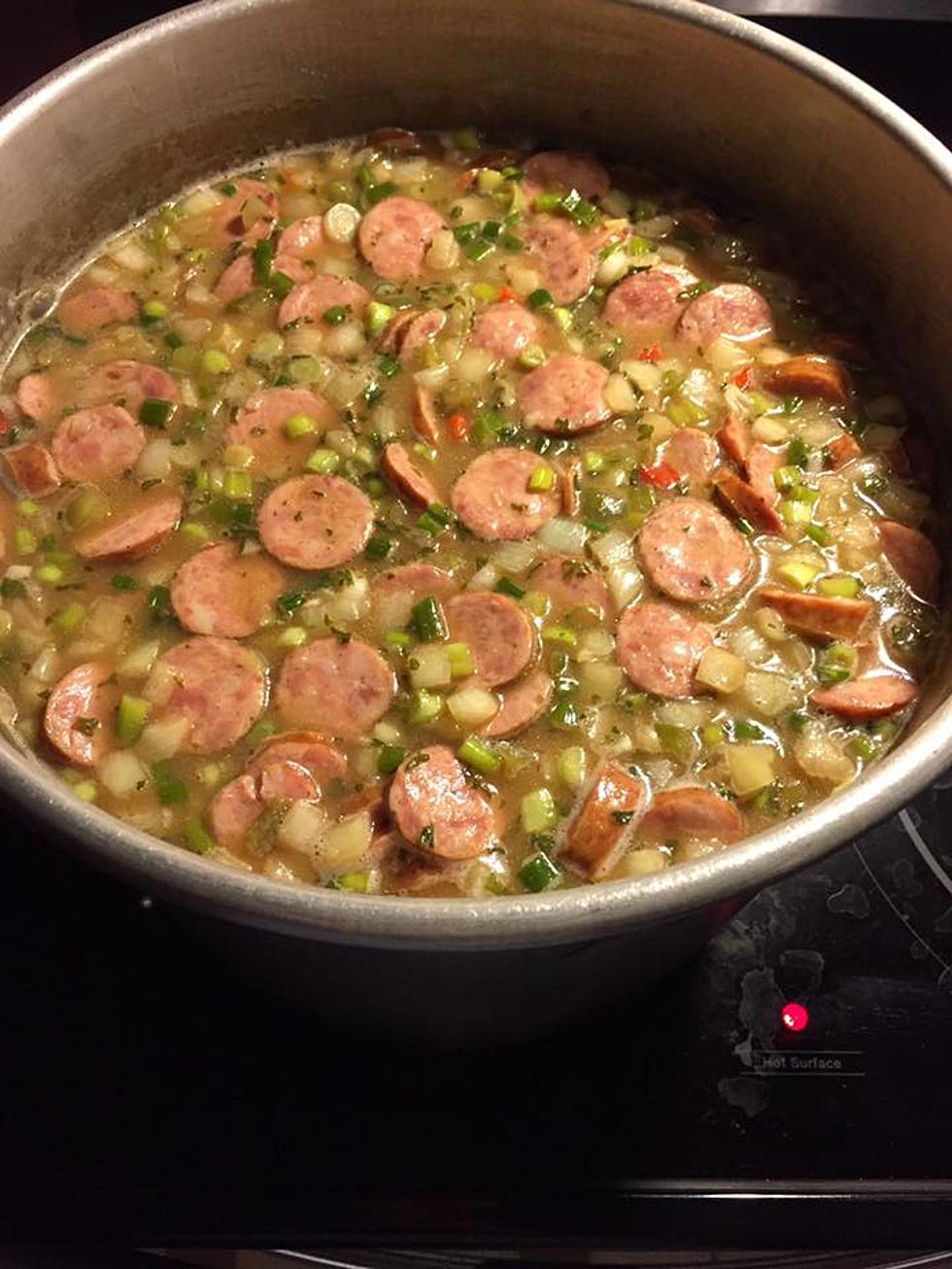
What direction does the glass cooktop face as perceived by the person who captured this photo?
facing the viewer
